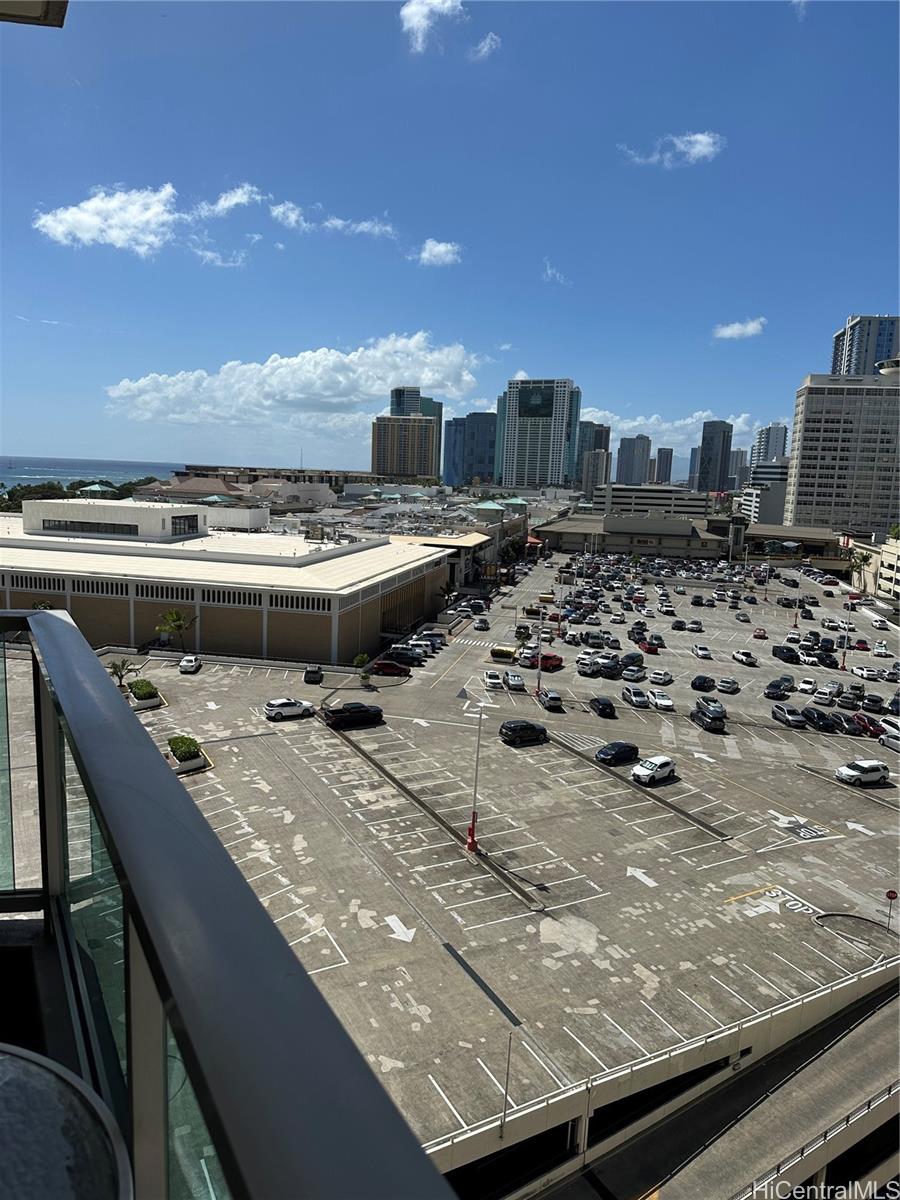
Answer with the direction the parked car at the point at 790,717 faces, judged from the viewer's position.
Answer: facing the viewer and to the right of the viewer

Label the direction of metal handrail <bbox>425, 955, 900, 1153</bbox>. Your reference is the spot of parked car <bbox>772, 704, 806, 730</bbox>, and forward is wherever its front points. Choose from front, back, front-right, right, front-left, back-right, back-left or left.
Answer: front-right

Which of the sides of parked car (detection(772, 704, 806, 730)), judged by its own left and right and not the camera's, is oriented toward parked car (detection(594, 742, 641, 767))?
right

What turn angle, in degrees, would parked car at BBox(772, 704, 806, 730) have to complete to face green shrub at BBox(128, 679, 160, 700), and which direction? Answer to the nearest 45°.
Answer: approximately 90° to its right

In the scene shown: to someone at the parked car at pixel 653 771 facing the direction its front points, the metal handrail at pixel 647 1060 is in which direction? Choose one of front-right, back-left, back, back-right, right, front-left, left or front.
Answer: front-left

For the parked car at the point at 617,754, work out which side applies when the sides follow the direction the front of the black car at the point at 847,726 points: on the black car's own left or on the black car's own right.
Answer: on the black car's own right

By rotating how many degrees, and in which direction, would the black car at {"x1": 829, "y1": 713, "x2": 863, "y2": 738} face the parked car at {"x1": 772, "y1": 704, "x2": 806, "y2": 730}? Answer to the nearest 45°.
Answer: approximately 135° to its right

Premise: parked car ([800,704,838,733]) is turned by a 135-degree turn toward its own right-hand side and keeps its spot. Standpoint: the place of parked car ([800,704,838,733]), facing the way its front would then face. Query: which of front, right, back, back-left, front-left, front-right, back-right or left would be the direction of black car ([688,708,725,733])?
front-left

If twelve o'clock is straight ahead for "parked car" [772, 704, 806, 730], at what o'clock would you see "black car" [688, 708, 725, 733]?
The black car is roughly at 3 o'clock from the parked car.

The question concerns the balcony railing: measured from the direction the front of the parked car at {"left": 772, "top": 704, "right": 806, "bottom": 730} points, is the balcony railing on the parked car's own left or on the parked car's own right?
on the parked car's own right

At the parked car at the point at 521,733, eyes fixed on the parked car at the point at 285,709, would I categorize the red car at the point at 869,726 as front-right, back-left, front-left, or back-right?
back-right

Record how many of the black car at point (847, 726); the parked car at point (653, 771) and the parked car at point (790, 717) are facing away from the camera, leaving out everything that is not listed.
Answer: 0

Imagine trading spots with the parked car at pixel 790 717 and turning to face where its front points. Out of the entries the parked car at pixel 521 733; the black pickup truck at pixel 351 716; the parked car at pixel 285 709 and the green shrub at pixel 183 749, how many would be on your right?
4

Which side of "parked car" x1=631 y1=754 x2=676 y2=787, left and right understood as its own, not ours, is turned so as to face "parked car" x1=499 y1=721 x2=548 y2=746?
right
